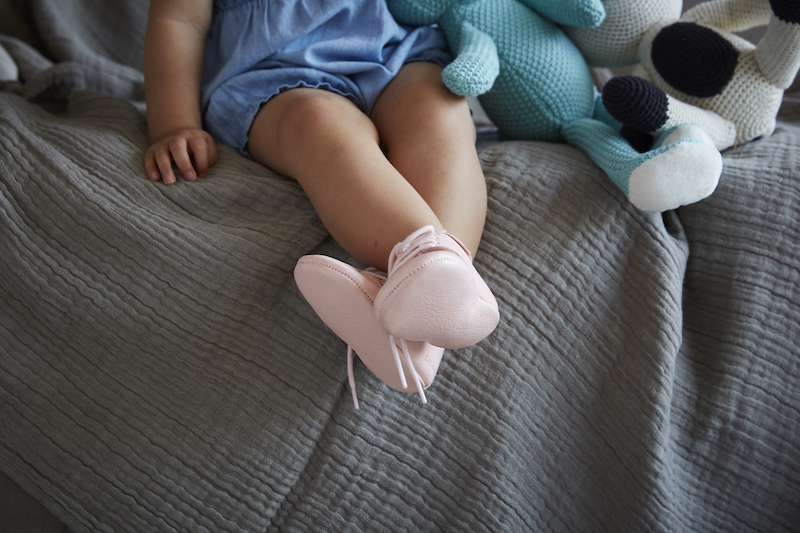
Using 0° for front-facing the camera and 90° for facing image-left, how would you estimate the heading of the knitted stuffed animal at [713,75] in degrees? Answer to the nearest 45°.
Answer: approximately 45°
